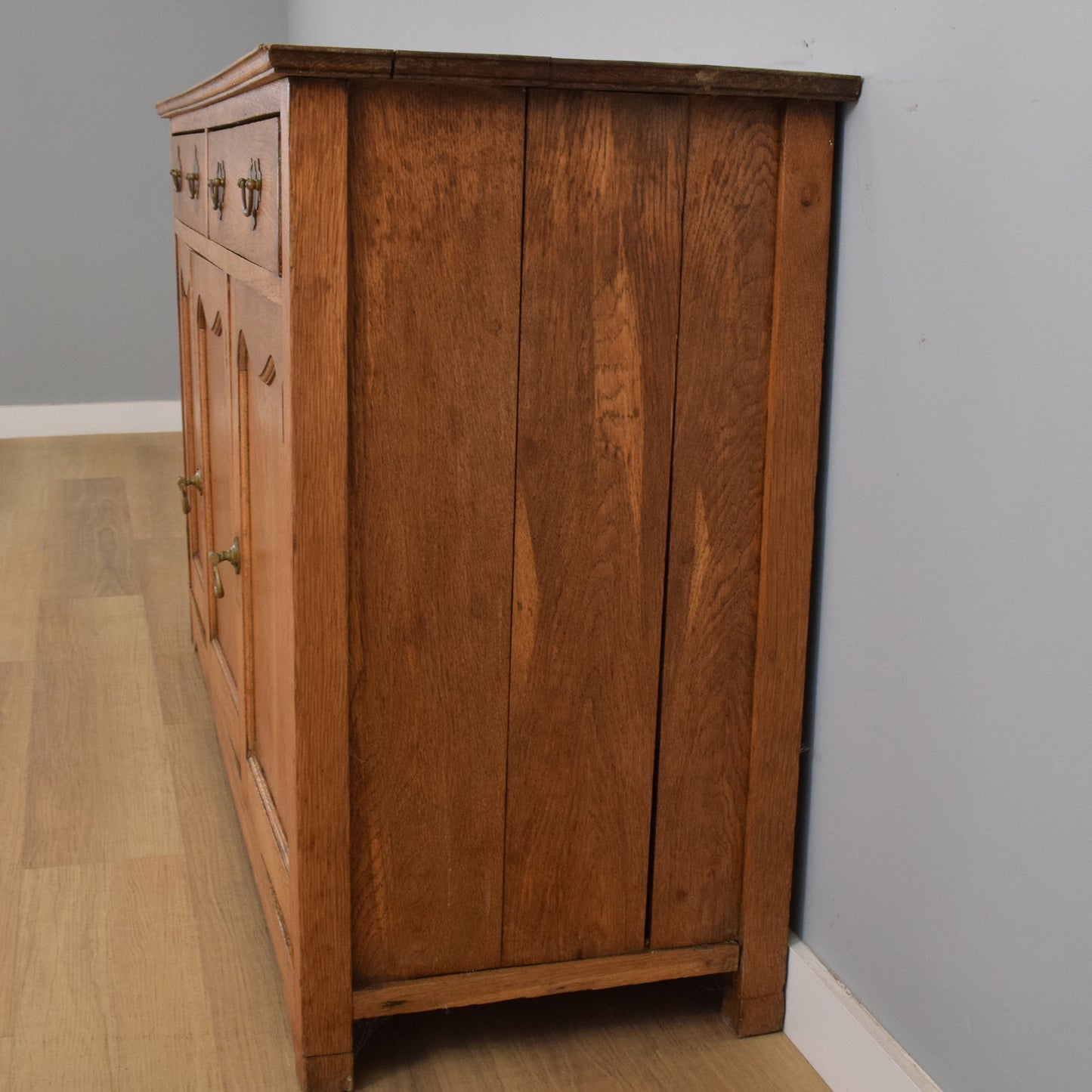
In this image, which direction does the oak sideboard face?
to the viewer's left
